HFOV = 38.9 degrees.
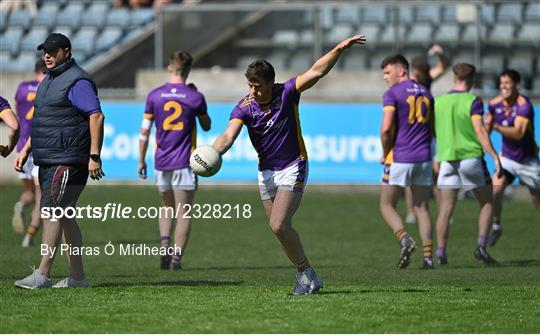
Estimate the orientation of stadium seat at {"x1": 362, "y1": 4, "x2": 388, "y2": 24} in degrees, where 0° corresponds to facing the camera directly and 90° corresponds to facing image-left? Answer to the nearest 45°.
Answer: approximately 0°

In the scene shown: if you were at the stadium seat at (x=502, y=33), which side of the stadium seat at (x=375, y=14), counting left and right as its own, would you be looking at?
left

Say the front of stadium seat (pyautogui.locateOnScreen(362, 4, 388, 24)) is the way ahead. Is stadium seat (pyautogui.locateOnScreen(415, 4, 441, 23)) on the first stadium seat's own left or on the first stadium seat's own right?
on the first stadium seat's own left

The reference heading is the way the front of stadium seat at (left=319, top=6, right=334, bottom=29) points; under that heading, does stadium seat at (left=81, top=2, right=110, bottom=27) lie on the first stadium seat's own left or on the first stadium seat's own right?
on the first stadium seat's own right

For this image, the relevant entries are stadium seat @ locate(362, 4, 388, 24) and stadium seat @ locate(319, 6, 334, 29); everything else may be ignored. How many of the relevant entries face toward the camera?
2

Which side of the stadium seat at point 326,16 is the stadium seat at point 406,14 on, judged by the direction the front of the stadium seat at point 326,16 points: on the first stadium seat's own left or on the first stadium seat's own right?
on the first stadium seat's own left

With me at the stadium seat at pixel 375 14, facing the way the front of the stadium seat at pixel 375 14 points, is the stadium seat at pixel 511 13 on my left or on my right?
on my left

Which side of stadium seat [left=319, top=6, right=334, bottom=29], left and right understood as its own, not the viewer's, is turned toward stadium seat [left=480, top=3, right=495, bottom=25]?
left
